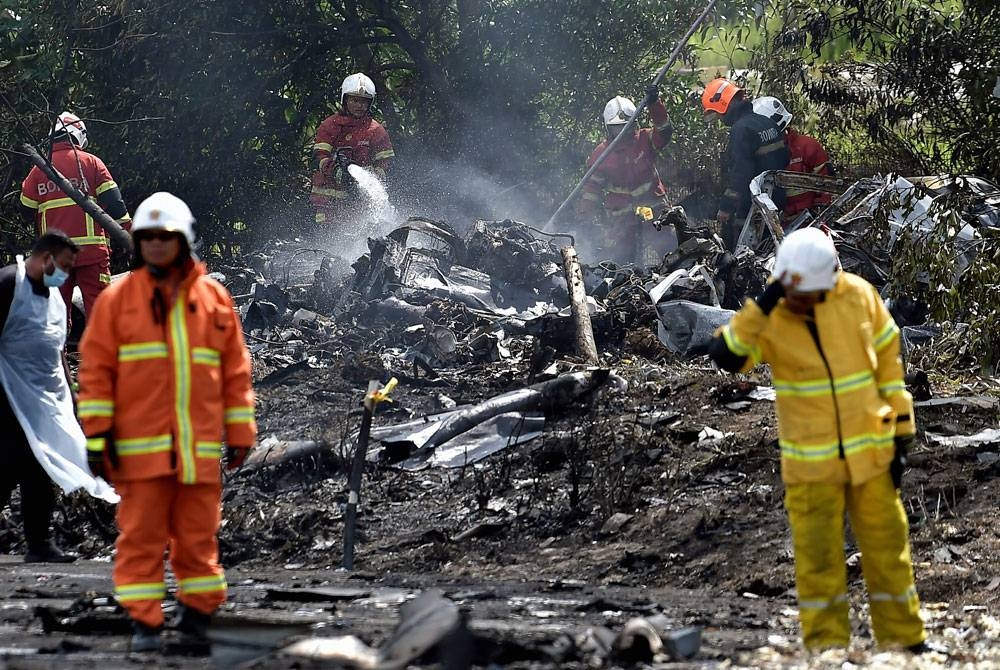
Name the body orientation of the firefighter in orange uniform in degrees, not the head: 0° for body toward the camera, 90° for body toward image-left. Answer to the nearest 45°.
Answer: approximately 0°

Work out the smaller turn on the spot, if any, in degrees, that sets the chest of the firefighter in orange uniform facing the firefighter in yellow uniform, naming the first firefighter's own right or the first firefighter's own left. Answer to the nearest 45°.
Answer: approximately 90° to the first firefighter's own left

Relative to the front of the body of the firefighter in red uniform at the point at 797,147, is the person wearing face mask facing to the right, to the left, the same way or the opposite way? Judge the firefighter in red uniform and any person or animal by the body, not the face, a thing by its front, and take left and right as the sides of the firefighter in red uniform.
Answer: the opposite way

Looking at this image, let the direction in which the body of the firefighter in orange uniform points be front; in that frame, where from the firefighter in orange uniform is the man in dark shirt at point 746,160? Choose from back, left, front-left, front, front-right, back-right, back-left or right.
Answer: back-left

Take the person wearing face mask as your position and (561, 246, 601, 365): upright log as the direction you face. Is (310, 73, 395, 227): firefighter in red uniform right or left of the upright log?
left

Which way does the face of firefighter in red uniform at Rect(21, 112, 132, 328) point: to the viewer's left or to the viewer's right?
to the viewer's right

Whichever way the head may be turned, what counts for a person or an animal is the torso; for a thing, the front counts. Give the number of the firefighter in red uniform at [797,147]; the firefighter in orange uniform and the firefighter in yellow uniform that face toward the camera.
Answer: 2

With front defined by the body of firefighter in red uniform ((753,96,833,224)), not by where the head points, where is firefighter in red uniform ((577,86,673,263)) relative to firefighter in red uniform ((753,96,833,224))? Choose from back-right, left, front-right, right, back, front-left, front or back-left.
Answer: front-right

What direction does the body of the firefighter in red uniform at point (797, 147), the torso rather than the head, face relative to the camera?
to the viewer's left

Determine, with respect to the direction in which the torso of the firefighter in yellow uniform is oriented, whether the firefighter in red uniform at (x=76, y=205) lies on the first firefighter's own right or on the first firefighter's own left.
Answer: on the first firefighter's own right
